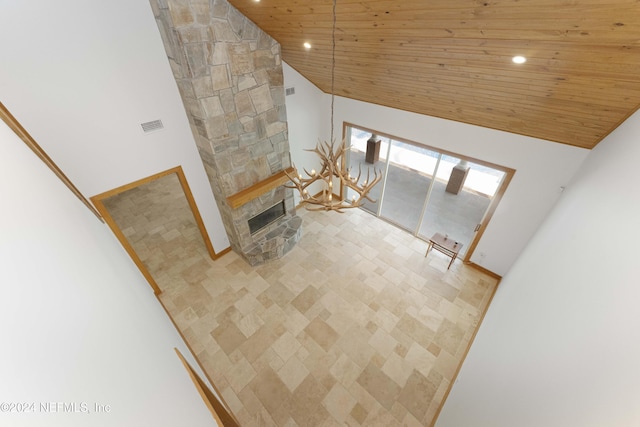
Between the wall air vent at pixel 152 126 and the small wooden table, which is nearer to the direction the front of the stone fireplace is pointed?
the small wooden table

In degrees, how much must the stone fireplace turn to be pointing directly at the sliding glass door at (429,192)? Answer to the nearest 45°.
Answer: approximately 45° to its left

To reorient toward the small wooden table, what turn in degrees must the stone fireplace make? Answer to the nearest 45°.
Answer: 0° — it already faces it

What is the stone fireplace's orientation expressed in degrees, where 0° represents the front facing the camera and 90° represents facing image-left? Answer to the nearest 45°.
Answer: approximately 315°

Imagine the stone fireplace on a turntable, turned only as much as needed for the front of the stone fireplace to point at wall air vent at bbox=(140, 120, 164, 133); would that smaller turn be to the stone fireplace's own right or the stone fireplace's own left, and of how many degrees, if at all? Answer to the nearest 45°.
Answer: approximately 135° to the stone fireplace's own right
